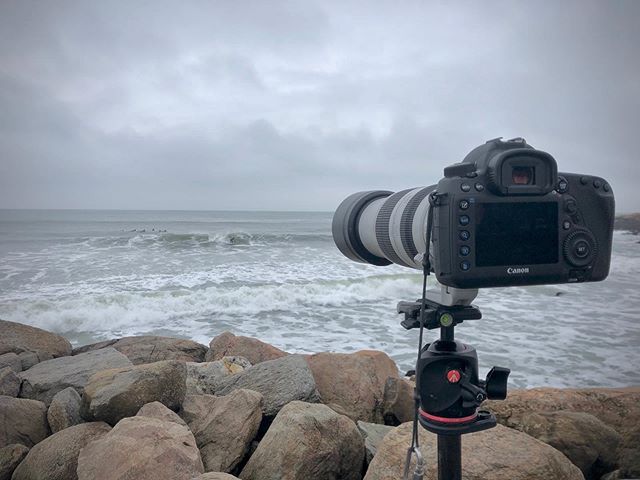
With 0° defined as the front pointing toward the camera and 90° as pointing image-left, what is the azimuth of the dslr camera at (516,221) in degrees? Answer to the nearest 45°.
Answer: approximately 135°

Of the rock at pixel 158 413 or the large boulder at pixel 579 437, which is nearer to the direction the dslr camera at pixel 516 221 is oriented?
the rock

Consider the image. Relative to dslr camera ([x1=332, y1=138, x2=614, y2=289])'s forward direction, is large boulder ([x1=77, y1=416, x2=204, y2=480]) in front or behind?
in front

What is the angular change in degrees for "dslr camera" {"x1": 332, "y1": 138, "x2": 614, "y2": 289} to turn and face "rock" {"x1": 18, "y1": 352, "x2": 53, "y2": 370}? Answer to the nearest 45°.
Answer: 0° — it already faces it

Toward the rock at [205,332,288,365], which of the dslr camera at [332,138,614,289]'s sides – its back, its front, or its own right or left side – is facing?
front

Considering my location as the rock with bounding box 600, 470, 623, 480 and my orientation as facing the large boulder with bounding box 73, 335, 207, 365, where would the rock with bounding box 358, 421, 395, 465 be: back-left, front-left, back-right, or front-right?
front-left

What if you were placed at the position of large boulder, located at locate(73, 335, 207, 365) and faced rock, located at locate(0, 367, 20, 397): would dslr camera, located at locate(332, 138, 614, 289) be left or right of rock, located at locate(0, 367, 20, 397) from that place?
left

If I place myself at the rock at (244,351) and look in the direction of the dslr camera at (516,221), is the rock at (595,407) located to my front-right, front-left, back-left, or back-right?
front-left

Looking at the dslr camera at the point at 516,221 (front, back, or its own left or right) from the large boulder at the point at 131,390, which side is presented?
front
